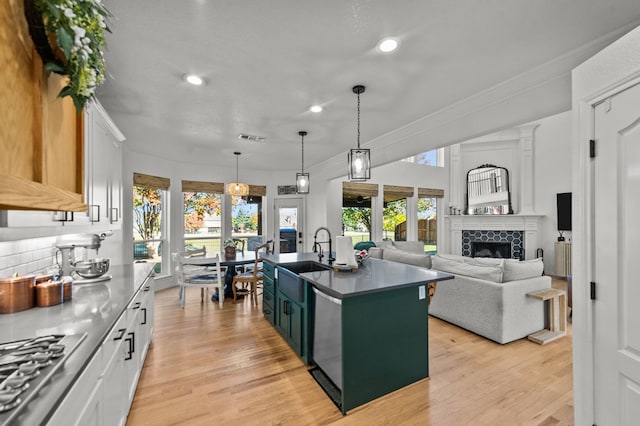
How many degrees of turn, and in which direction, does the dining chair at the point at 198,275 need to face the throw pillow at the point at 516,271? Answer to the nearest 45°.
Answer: approximately 90° to its right

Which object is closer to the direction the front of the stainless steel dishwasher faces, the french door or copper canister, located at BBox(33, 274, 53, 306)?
the copper canister

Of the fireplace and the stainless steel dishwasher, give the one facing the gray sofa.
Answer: the fireplace

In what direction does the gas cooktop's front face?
to the viewer's right

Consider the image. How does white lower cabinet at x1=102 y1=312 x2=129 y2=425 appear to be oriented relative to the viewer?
to the viewer's right

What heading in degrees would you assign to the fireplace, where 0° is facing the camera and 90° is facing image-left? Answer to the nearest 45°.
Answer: approximately 0°

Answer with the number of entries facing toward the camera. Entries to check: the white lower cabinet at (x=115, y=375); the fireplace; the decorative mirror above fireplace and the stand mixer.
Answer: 2

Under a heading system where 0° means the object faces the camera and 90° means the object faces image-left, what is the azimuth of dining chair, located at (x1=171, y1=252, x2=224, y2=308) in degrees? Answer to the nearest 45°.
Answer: approximately 225°

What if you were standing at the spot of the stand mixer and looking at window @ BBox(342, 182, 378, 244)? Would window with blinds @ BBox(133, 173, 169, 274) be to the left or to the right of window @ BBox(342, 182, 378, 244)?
left

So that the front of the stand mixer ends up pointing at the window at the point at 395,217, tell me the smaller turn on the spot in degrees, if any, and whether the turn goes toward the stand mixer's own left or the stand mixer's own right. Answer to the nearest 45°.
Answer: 0° — it already faces it
